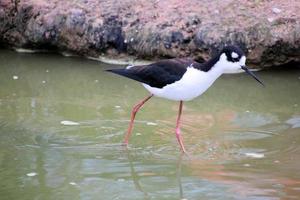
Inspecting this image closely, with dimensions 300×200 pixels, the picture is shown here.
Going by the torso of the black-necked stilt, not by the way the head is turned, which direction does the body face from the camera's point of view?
to the viewer's right
